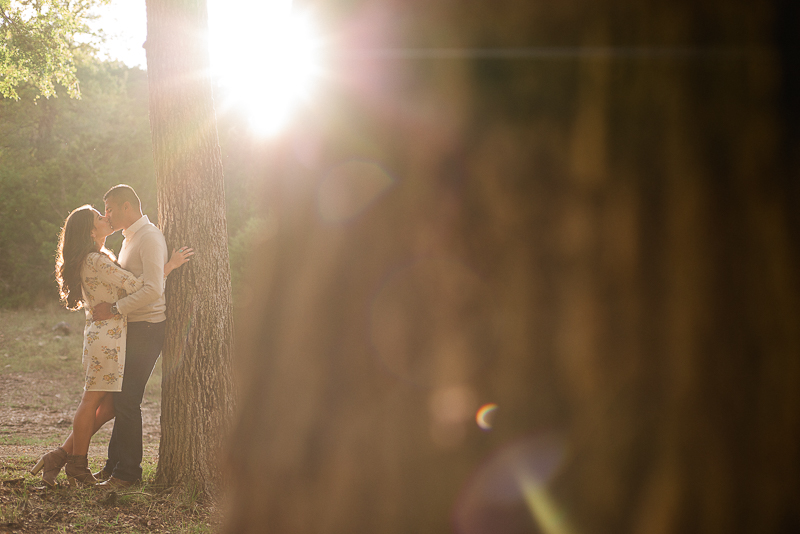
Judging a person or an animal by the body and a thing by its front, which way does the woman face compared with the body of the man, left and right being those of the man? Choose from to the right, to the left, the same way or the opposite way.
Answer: the opposite way

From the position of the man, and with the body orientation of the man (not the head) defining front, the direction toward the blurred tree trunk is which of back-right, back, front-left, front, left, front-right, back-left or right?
left

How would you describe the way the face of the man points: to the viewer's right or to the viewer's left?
to the viewer's left

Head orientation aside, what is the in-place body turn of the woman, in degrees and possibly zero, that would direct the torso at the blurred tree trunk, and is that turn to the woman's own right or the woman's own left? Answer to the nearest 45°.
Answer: approximately 90° to the woman's own right

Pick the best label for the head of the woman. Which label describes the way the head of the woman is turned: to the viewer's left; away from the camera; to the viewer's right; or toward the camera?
to the viewer's right

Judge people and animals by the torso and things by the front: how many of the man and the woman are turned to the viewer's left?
1

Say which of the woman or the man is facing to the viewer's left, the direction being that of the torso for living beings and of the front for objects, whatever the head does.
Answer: the man

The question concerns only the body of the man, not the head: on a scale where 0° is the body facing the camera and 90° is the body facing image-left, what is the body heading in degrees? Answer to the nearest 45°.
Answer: approximately 90°

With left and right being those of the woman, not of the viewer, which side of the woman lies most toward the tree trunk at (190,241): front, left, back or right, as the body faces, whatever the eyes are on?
front

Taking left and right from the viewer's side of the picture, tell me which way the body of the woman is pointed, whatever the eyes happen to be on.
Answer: facing to the right of the viewer
